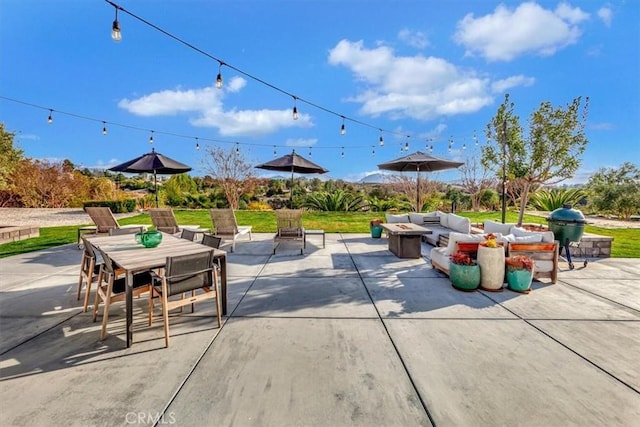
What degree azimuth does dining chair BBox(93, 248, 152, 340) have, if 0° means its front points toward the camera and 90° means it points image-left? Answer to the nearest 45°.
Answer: approximately 225°

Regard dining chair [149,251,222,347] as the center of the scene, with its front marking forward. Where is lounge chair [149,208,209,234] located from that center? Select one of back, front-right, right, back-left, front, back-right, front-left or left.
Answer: front-right

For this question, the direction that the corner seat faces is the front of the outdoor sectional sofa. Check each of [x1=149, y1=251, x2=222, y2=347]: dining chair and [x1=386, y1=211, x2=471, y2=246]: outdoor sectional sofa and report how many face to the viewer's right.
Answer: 0

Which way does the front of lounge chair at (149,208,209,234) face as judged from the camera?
facing away from the viewer and to the right of the viewer

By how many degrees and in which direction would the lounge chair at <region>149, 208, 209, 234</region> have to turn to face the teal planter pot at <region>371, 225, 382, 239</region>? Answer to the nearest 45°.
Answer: approximately 45° to its right

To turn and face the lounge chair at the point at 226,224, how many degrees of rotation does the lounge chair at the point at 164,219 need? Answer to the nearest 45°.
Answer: approximately 90° to its right

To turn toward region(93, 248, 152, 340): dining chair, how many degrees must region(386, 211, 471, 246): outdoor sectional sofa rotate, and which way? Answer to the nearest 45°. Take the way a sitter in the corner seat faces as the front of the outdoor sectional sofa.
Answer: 0° — it already faces it

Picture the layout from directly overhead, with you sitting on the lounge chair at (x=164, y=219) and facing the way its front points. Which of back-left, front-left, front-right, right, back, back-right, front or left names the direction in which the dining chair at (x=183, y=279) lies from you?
back-right

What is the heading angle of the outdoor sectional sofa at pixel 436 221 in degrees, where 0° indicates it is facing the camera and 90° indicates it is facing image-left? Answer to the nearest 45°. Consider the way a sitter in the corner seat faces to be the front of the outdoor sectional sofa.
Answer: approximately 45°
